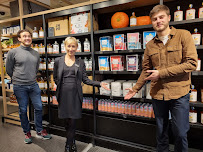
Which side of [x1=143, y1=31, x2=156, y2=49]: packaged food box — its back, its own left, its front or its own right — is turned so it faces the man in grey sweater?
right

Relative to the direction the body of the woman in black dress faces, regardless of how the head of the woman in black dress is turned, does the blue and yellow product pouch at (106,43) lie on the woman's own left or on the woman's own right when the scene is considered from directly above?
on the woman's own left

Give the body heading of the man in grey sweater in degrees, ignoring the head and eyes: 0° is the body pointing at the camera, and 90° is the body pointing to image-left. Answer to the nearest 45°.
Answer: approximately 315°

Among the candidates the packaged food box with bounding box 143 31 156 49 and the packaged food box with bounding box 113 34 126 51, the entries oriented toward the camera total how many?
2

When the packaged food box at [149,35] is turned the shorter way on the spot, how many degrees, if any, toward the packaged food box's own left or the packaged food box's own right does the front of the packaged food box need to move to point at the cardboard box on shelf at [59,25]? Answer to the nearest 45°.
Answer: approximately 90° to the packaged food box's own right
